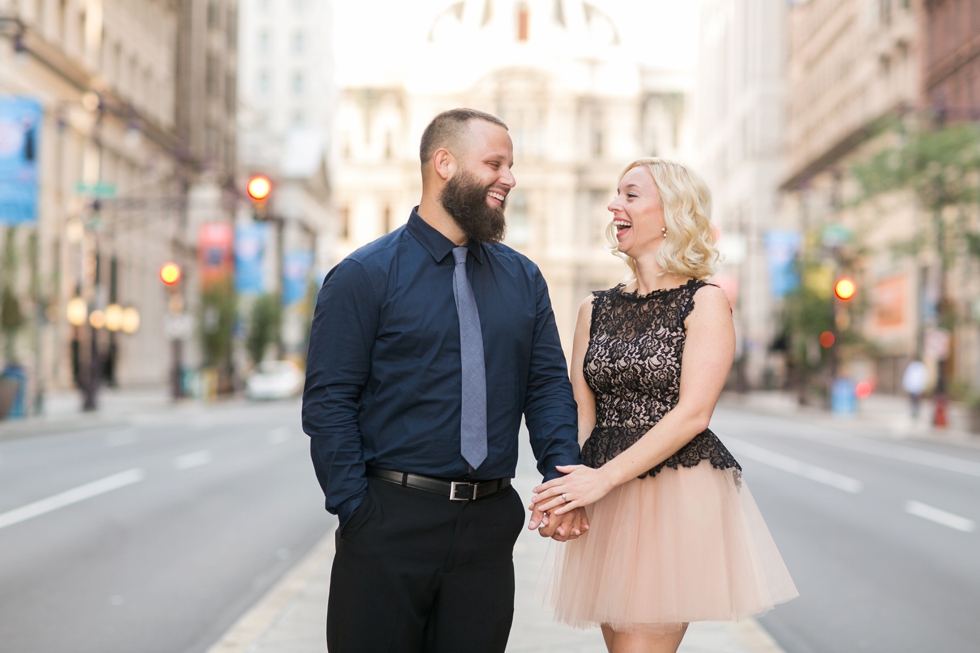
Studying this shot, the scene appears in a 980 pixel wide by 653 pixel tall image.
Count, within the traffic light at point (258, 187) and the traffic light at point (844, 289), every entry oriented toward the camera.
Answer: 2

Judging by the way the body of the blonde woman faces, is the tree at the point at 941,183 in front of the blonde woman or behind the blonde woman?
behind

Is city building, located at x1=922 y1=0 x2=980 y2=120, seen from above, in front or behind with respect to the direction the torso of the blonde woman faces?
behind

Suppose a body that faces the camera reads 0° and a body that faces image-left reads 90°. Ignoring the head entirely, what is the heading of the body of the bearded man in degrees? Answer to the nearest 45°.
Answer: approximately 315°

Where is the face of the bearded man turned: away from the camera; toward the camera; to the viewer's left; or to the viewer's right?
to the viewer's right

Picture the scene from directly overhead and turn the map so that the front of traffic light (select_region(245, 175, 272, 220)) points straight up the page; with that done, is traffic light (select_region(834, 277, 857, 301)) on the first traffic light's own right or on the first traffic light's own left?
on the first traffic light's own left

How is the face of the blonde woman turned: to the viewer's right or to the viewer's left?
to the viewer's left

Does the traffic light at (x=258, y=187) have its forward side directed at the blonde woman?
yes

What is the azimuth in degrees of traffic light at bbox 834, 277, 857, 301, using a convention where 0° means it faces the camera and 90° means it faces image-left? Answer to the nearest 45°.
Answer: approximately 0°
